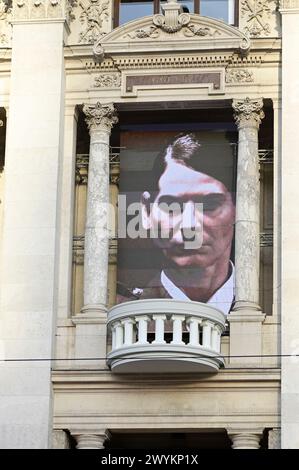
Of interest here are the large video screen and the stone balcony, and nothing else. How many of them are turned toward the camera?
2

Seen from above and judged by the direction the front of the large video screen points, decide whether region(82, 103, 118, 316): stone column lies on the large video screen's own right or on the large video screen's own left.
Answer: on the large video screen's own right

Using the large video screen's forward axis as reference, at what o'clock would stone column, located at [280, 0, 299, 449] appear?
The stone column is roughly at 10 o'clock from the large video screen.

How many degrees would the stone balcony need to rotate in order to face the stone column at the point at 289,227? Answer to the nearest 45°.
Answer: approximately 90° to its left

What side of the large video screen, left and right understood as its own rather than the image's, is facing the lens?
front

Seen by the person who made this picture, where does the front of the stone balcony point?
facing the viewer

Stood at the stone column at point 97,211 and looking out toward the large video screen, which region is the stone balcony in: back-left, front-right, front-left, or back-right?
front-right

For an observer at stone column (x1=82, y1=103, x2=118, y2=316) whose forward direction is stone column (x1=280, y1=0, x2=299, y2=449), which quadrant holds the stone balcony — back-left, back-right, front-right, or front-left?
front-right
